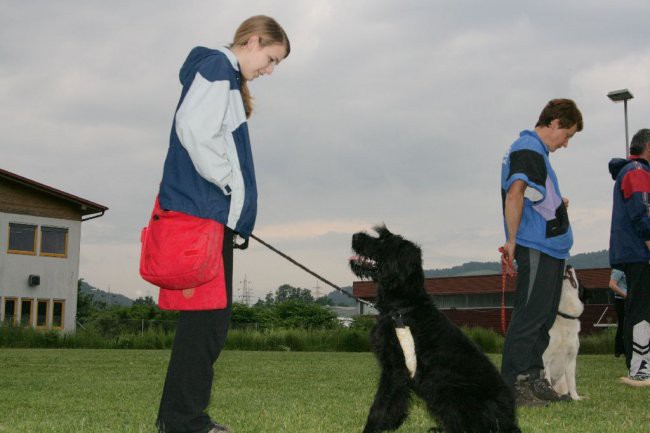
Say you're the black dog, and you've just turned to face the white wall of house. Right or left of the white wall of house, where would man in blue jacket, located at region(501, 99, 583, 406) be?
right

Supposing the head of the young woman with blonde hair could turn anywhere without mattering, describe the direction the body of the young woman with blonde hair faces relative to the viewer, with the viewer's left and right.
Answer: facing to the right of the viewer

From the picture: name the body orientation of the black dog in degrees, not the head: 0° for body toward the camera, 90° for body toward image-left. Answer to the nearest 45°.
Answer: approximately 90°
